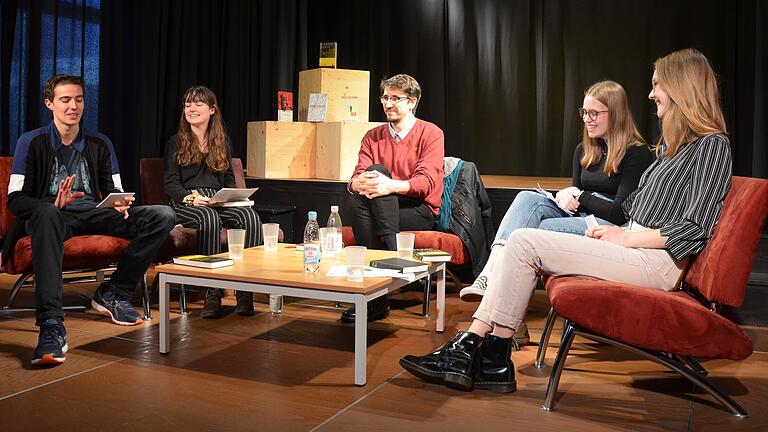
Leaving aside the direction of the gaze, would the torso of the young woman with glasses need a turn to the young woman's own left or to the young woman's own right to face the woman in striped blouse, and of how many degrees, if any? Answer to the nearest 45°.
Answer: approximately 45° to the young woman's own left

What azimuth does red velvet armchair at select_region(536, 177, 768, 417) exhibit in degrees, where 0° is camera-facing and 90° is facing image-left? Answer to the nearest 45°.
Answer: approximately 90°

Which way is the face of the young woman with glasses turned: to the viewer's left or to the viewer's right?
to the viewer's left

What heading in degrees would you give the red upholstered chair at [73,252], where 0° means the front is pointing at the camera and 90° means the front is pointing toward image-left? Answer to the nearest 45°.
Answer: approximately 315°

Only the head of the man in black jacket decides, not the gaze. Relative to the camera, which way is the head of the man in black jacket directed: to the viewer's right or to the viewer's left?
to the viewer's right

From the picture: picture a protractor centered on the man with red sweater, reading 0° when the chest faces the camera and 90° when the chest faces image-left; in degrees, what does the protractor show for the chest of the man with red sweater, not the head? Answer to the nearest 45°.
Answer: approximately 45°

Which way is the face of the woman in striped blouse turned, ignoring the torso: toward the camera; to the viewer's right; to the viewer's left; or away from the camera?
to the viewer's left

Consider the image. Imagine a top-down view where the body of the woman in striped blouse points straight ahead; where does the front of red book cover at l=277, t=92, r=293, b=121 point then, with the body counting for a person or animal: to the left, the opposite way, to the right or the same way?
to the left
